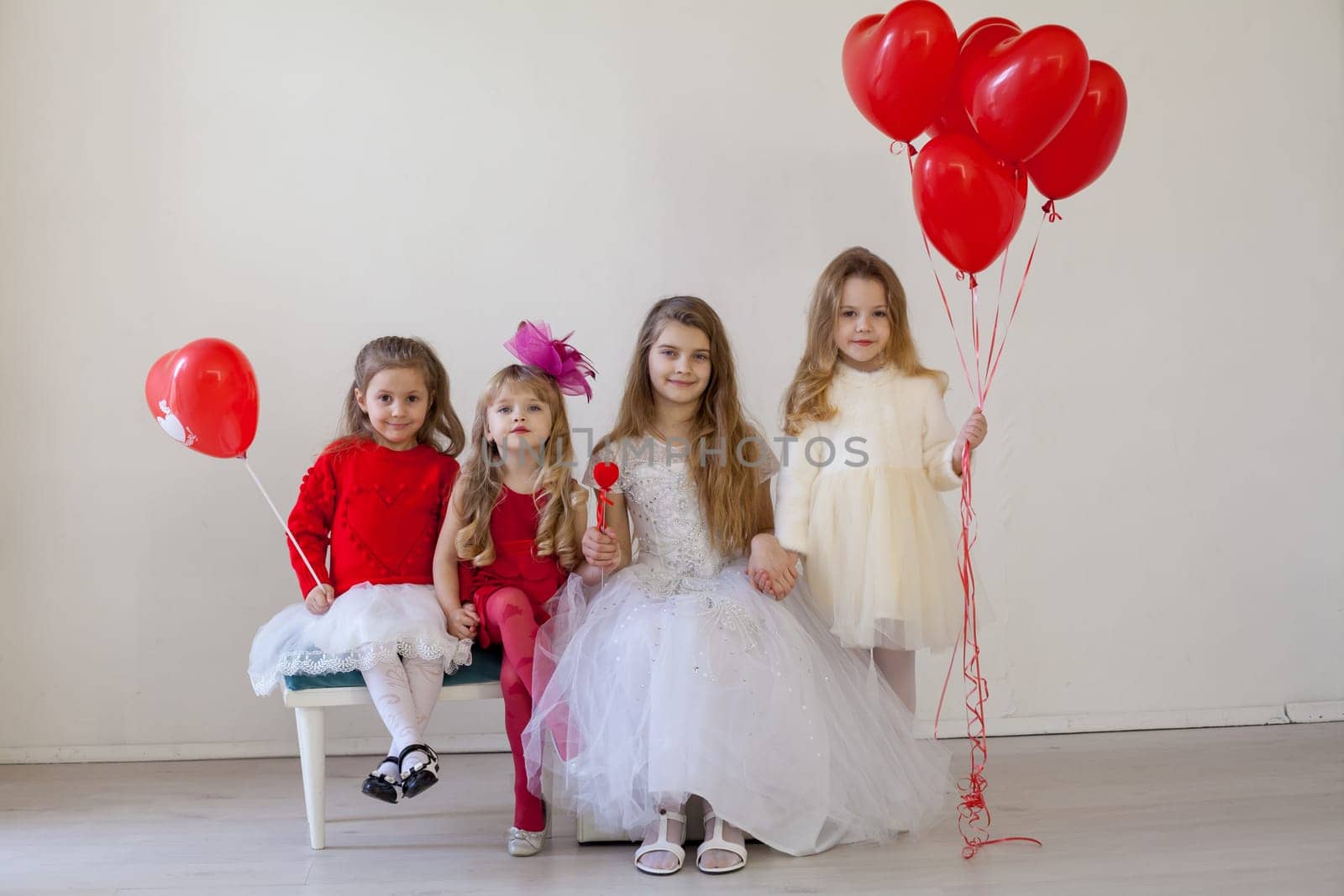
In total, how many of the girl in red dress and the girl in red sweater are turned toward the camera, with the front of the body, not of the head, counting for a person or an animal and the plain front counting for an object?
2

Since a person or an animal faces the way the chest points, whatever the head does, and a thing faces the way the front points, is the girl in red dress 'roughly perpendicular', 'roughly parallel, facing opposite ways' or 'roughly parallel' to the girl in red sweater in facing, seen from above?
roughly parallel

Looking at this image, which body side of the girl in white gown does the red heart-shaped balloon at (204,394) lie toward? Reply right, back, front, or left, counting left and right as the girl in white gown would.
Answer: right

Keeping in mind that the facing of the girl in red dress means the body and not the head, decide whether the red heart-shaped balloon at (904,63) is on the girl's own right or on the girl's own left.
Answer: on the girl's own left

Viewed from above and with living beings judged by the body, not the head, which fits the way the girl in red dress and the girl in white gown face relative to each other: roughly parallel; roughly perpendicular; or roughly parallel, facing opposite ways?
roughly parallel

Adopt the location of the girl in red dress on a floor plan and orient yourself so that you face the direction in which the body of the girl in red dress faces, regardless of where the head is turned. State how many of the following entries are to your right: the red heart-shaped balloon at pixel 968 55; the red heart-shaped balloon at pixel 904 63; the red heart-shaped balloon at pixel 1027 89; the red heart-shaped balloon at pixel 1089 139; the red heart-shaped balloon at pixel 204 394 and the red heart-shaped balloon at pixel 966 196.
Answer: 1

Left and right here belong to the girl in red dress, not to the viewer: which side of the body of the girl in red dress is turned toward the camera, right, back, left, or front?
front

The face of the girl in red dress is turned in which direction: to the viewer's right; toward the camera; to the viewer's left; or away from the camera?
toward the camera

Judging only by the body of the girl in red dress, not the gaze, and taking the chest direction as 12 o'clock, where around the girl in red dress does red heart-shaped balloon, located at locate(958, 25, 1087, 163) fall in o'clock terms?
The red heart-shaped balloon is roughly at 10 o'clock from the girl in red dress.

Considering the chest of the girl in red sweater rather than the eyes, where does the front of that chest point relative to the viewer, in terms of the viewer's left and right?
facing the viewer

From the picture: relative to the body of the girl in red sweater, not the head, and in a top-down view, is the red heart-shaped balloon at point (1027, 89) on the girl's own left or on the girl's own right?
on the girl's own left

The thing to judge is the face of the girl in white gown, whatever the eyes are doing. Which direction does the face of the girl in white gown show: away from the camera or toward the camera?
toward the camera

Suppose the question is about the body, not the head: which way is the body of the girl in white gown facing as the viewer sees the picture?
toward the camera
